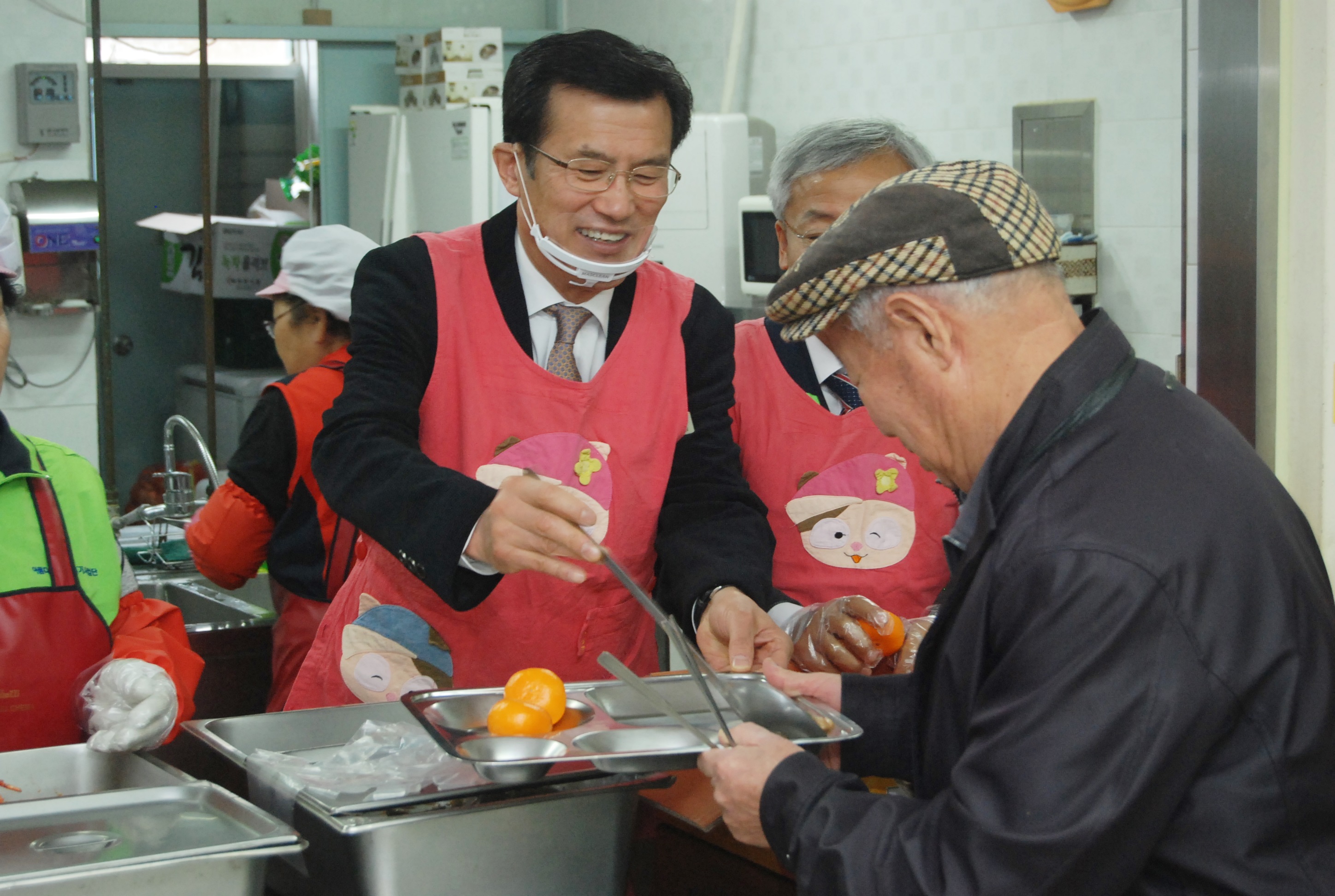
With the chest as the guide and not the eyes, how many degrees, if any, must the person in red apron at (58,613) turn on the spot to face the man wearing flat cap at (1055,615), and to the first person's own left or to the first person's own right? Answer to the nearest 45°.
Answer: approximately 45° to the first person's own left

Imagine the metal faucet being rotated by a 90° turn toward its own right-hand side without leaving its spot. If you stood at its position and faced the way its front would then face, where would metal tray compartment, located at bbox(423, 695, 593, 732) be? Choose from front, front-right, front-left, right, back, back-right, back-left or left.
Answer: front

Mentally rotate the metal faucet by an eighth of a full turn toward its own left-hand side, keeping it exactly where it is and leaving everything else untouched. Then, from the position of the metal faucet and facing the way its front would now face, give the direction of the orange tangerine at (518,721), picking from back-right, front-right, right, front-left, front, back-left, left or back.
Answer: back-right

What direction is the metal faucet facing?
to the viewer's right

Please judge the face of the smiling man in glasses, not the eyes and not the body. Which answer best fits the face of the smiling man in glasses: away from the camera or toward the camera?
toward the camera

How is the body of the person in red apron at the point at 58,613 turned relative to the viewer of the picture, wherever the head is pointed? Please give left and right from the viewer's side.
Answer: facing the viewer

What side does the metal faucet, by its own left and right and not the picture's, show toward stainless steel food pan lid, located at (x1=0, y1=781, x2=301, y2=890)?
right

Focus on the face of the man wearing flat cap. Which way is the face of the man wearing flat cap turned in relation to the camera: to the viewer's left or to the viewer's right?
to the viewer's left
